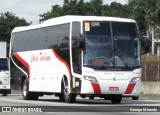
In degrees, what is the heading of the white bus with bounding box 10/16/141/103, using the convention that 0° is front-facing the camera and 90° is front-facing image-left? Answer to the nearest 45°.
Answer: approximately 315°

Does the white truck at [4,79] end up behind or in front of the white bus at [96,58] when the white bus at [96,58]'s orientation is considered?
behind
